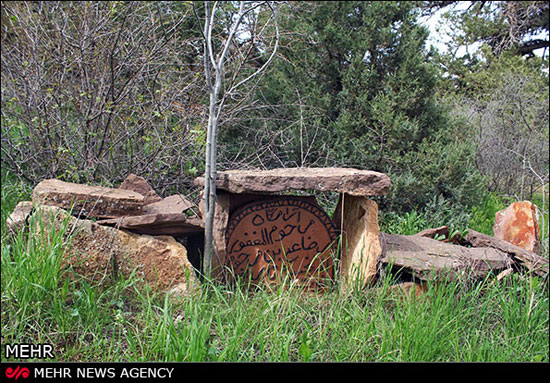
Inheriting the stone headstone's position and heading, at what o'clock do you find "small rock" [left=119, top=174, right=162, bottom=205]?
The small rock is roughly at 4 o'clock from the stone headstone.

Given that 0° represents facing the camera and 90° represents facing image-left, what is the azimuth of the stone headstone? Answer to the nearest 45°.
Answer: approximately 0°

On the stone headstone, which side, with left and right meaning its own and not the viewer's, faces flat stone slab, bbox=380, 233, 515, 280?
left

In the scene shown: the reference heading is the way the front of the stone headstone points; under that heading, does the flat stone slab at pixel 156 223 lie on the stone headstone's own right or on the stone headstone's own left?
on the stone headstone's own right

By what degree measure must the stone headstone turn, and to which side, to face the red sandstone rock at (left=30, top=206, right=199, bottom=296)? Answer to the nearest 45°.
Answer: approximately 45° to its right
